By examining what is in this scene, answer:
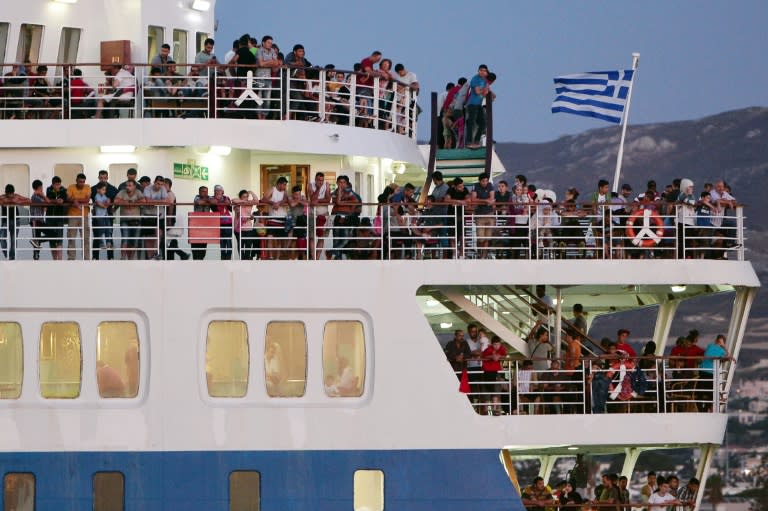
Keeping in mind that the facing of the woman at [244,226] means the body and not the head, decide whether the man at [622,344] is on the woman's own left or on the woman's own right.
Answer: on the woman's own left

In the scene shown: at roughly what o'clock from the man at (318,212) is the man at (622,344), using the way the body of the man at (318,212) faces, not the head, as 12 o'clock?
the man at (622,344) is roughly at 9 o'clock from the man at (318,212).

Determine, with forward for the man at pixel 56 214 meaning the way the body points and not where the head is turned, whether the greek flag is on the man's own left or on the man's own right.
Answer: on the man's own left

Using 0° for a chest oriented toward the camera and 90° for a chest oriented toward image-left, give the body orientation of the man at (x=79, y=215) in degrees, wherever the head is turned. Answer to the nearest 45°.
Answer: approximately 0°

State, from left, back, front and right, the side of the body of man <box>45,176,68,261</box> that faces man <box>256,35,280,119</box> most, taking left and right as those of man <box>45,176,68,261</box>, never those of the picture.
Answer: left

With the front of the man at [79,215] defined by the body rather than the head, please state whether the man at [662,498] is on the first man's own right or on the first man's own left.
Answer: on the first man's own left

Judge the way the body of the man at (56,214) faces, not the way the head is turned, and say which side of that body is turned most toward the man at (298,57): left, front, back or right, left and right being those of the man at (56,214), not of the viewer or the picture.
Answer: left

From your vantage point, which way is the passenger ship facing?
to the viewer's left

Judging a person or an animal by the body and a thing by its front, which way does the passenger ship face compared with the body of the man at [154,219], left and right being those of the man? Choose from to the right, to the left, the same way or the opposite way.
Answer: to the right

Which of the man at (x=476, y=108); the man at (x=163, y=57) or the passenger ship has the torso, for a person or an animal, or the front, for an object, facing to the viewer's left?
the passenger ship
